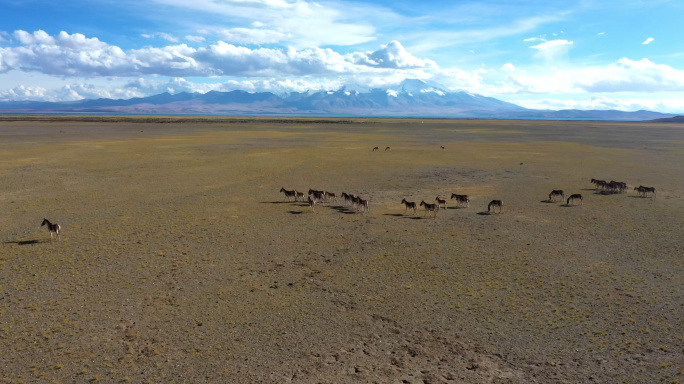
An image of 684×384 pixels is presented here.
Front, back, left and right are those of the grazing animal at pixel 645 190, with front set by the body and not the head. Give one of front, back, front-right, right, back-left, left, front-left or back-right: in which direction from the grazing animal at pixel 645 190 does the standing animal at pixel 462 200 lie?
front-left

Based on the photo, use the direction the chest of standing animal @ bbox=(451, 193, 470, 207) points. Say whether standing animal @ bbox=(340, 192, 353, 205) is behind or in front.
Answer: in front

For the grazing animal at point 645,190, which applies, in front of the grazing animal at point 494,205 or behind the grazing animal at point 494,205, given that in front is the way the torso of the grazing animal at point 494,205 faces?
behind

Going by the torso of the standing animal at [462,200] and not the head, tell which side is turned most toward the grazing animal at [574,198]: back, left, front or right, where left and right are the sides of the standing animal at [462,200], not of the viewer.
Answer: back

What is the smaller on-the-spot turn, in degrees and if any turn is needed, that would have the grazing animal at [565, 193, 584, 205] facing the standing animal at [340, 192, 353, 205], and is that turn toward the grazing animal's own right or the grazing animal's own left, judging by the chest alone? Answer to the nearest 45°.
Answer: approximately 45° to the grazing animal's own left

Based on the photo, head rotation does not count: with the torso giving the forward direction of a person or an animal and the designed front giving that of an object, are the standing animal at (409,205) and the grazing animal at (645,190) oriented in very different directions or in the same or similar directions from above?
same or similar directions

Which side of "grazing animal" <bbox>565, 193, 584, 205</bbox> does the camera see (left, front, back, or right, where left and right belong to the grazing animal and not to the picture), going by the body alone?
left

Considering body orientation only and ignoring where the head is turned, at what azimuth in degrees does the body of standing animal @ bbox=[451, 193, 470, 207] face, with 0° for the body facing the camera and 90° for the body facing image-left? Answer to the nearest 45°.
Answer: approximately 90°

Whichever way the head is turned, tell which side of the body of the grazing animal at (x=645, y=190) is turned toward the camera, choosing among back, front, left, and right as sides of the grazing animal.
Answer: left

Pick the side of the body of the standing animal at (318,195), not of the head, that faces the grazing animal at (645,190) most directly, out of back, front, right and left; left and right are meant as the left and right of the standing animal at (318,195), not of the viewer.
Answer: back

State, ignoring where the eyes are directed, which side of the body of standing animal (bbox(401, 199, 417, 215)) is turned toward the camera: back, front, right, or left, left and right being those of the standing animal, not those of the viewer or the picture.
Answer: left

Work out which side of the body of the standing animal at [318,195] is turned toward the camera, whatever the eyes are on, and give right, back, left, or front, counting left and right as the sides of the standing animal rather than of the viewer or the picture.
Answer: left

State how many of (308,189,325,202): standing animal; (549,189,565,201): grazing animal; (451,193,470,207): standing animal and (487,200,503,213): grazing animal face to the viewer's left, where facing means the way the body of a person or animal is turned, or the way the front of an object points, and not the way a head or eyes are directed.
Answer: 4

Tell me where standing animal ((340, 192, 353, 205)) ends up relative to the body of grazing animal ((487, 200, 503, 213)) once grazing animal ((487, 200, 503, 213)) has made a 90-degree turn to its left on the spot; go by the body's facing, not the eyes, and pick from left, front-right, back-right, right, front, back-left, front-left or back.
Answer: right

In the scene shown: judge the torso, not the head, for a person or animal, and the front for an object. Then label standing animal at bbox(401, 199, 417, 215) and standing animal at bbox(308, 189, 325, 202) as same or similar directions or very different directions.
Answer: same or similar directions

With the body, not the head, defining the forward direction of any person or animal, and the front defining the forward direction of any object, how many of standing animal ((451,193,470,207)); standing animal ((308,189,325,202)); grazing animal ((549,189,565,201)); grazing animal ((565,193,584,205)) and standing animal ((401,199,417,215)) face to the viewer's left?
5

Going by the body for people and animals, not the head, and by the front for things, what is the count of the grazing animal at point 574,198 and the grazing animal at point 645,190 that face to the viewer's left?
2
